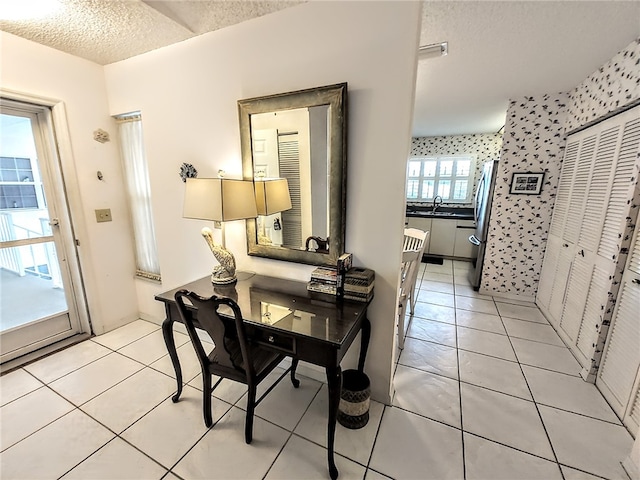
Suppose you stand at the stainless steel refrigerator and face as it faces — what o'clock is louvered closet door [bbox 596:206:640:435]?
The louvered closet door is roughly at 8 o'clock from the stainless steel refrigerator.

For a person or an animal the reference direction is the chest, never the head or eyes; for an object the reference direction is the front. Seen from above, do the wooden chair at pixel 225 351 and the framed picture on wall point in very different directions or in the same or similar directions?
very different directions

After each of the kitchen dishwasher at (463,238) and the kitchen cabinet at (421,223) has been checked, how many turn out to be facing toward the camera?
2

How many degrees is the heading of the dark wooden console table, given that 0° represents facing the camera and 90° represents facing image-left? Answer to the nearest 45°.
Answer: approximately 45°

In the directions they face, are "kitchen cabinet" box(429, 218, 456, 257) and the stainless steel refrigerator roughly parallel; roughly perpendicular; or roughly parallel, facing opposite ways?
roughly perpendicular

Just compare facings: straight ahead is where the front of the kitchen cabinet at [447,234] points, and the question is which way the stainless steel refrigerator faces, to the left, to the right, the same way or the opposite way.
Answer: to the right

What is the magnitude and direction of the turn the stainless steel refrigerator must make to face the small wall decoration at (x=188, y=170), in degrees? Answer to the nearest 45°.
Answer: approximately 45° to its left

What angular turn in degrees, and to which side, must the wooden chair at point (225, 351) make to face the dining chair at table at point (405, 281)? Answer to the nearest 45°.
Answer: approximately 45° to its right

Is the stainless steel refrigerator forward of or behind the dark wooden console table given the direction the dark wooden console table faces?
behind

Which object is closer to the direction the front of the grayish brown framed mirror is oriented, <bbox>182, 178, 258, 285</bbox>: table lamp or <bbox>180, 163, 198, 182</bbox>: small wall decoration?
the table lamp

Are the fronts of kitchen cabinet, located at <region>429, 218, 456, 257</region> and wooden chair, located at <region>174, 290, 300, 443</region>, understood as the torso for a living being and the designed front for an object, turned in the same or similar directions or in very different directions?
very different directions
